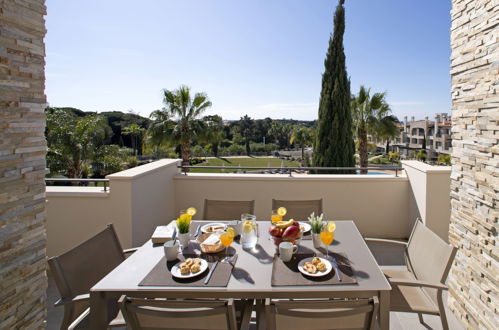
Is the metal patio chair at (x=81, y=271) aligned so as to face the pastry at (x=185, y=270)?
yes

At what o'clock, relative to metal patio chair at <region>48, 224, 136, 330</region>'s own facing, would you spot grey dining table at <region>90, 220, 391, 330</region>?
The grey dining table is roughly at 12 o'clock from the metal patio chair.

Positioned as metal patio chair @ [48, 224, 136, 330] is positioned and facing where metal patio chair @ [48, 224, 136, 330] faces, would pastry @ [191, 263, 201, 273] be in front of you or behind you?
in front

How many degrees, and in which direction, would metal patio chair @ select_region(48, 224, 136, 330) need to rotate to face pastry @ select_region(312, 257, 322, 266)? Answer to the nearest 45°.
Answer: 0° — it already faces it

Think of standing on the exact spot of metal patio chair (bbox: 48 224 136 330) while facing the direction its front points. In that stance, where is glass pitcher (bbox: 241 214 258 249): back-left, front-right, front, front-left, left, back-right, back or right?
front-left

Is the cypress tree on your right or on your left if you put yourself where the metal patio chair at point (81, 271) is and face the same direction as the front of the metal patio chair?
on your left

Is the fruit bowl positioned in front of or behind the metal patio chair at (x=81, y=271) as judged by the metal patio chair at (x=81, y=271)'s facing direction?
in front

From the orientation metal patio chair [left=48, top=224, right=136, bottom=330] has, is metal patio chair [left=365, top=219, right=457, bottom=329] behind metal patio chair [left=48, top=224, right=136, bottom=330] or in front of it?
in front

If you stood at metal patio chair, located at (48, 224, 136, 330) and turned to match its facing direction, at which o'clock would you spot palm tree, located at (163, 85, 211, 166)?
The palm tree is roughly at 8 o'clock from the metal patio chair.

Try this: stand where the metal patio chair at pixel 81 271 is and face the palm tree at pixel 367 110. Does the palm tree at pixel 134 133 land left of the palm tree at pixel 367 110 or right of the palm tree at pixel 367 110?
left

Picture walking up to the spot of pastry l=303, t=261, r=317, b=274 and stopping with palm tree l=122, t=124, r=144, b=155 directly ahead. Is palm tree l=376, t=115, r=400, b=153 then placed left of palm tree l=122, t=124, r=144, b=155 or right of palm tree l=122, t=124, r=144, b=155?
right

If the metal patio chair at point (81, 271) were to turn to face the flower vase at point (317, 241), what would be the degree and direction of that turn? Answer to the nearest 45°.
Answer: approximately 45° to its left

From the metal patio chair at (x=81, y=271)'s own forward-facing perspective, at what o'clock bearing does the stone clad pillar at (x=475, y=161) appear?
The stone clad pillar is roughly at 11 o'clock from the metal patio chair.
